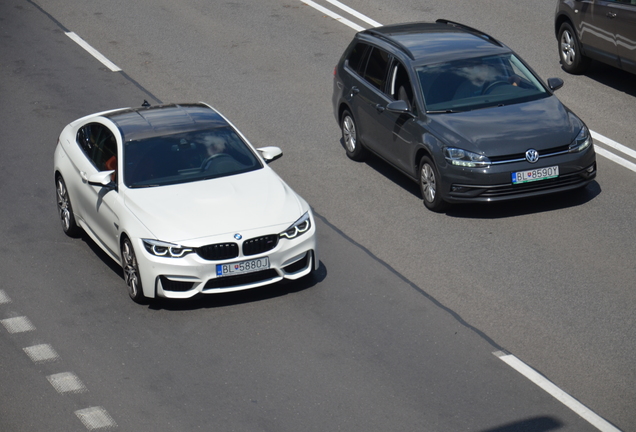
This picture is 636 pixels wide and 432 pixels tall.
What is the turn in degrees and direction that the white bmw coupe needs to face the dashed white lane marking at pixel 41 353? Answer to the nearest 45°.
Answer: approximately 90° to its right

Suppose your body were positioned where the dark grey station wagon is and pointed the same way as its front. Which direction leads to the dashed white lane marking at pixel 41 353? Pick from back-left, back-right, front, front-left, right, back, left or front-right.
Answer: right

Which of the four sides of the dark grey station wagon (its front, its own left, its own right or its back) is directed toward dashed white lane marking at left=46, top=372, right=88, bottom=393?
right

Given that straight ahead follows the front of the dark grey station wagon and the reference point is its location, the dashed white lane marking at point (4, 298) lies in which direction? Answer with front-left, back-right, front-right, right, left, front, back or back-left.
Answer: right

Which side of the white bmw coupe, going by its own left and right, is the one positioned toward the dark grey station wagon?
left

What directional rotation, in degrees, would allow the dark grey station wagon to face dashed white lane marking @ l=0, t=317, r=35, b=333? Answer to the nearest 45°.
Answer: approximately 90° to its right

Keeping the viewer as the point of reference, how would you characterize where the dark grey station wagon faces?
facing the viewer and to the right of the viewer

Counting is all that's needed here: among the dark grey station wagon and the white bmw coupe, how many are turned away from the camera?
0

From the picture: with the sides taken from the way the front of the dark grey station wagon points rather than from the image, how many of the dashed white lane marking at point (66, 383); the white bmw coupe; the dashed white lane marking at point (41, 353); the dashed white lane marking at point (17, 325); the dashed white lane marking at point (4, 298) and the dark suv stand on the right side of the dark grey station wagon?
5
